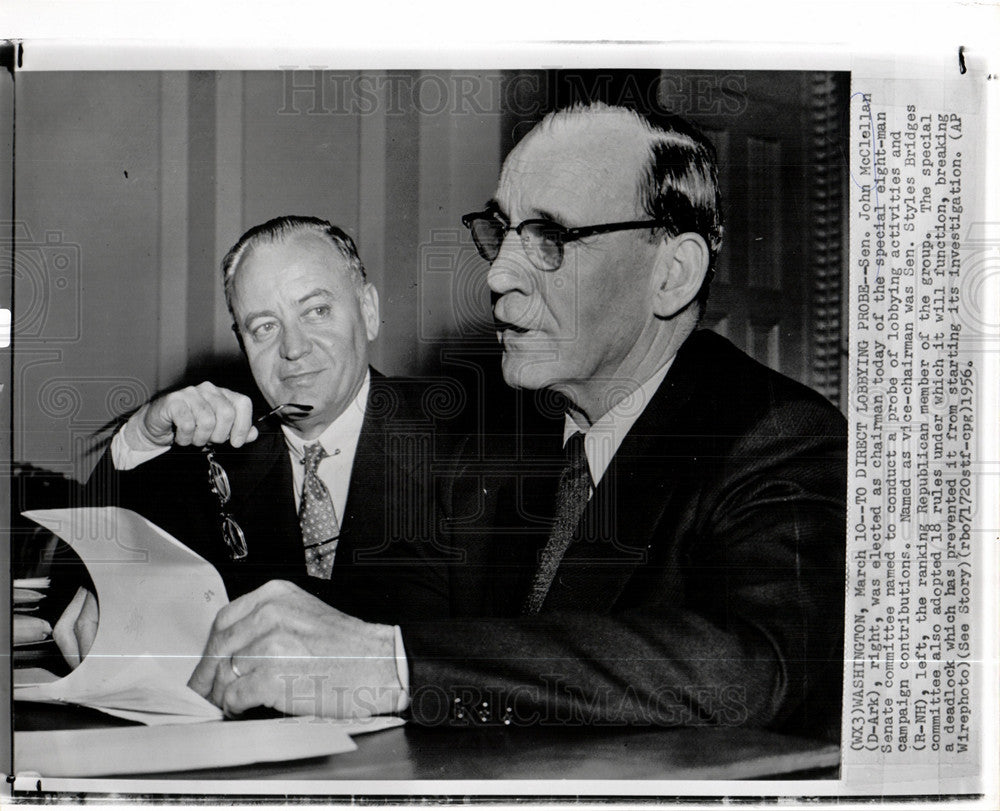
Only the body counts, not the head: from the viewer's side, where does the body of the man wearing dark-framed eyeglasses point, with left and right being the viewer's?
facing the viewer and to the left of the viewer
